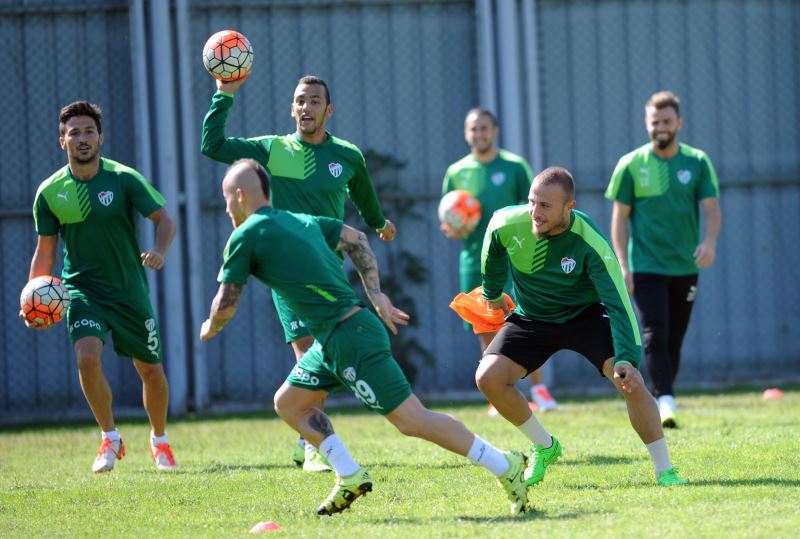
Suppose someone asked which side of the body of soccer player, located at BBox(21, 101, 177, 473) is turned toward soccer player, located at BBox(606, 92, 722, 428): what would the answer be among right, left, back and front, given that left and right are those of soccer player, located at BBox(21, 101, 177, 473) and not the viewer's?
left

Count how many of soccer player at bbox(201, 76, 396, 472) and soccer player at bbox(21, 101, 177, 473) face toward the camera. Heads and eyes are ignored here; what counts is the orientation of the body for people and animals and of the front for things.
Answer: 2

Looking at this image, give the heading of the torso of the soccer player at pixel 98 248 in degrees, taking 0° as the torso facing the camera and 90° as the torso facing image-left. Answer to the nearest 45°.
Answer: approximately 0°

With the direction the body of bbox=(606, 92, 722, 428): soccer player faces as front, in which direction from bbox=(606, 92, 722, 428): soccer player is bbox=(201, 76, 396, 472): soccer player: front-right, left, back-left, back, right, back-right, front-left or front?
front-right

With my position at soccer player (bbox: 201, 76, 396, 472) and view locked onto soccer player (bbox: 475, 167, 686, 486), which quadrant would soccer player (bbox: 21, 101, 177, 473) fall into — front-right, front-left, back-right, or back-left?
back-right

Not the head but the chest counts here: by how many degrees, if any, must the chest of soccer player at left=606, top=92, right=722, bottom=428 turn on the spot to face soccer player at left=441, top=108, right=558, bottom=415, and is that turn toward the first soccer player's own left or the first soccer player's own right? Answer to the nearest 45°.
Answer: approximately 135° to the first soccer player's own right

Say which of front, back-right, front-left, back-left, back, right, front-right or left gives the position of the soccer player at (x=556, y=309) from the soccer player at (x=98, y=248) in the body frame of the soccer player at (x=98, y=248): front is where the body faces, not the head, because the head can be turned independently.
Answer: front-left
